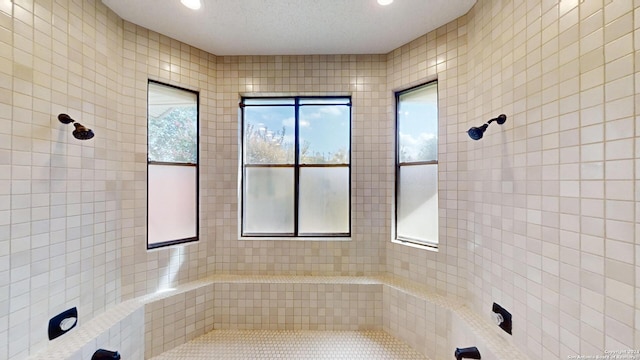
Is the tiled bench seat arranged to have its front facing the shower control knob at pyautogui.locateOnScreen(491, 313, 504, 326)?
no

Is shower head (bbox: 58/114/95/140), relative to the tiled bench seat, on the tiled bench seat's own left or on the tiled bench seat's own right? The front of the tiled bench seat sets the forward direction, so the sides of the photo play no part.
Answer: on the tiled bench seat's own right

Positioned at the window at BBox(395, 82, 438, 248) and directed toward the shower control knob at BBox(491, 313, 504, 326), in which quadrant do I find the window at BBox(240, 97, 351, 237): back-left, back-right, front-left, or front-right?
back-right

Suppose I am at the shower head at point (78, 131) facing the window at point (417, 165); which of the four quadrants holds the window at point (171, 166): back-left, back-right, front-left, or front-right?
front-left

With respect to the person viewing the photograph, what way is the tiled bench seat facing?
facing the viewer

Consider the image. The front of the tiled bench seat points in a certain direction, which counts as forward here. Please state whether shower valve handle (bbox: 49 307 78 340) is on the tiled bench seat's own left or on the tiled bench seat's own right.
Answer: on the tiled bench seat's own right
